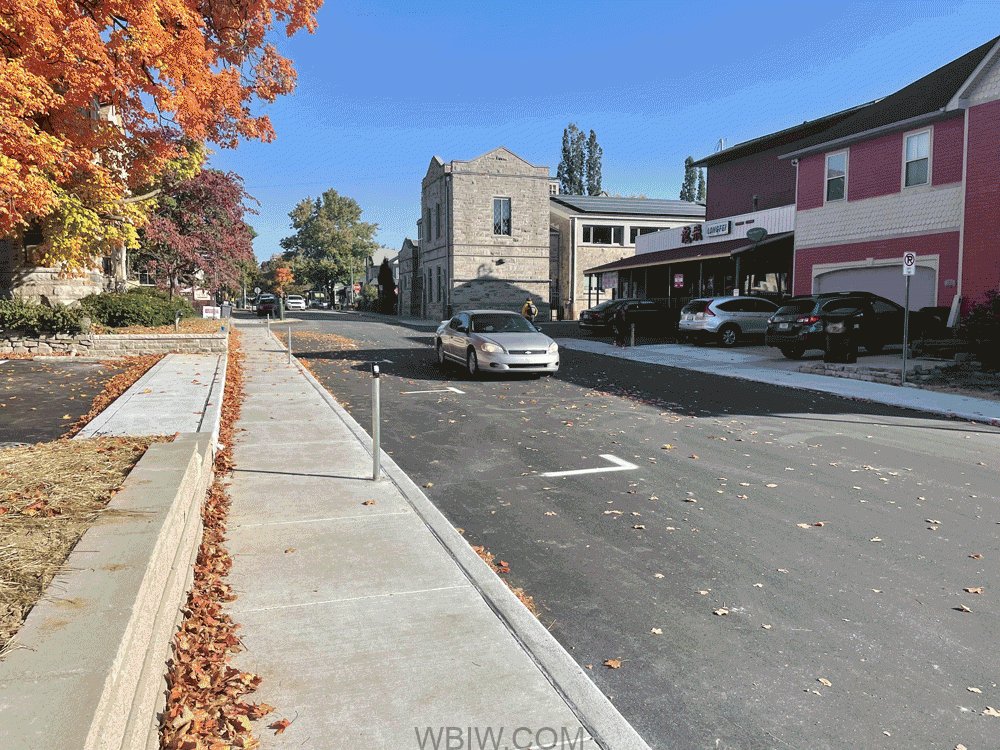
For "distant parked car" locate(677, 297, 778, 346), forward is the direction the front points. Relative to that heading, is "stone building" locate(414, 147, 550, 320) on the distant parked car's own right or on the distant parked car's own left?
on the distant parked car's own left

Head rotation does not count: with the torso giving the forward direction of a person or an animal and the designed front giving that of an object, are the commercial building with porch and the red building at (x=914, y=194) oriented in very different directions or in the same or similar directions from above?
same or similar directions

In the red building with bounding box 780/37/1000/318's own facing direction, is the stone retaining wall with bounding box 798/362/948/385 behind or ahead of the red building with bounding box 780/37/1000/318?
ahead

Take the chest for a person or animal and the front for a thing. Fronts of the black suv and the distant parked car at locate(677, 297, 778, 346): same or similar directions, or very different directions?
same or similar directions

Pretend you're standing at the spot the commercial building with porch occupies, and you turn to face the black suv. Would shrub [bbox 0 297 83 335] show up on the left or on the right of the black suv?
right

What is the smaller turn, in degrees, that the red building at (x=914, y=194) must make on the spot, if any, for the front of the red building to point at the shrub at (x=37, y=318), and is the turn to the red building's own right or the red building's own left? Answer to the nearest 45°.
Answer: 0° — it already faces it

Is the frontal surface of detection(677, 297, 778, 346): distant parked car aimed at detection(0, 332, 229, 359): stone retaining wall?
no

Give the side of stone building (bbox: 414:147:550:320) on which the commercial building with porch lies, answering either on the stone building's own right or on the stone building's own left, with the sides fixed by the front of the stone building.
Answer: on the stone building's own left

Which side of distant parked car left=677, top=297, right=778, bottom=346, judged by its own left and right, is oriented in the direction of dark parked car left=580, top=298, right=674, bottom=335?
left

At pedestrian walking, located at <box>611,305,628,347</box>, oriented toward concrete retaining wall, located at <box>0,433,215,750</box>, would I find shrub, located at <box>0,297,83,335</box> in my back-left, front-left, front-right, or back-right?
front-right

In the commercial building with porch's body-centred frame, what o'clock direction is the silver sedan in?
The silver sedan is roughly at 11 o'clock from the commercial building with porch.

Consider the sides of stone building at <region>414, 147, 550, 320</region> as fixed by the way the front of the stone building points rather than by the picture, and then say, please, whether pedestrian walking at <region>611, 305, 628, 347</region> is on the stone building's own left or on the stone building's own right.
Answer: on the stone building's own left

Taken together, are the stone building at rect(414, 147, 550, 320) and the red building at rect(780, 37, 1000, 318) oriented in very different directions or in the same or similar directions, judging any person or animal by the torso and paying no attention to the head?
same or similar directions

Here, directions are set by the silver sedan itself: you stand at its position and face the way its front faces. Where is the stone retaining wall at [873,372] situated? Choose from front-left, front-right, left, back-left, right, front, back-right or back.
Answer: front-left

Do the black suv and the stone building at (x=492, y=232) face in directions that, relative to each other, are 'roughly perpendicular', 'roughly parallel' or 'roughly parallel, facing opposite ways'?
roughly parallel, facing opposite ways

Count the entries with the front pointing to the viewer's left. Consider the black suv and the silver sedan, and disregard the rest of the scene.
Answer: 0
